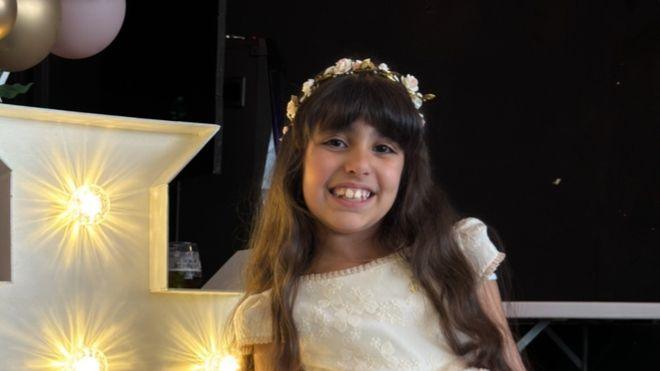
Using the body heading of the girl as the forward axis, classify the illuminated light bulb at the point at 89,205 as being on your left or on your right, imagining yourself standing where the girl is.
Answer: on your right

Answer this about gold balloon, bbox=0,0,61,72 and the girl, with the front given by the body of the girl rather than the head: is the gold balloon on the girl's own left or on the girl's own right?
on the girl's own right

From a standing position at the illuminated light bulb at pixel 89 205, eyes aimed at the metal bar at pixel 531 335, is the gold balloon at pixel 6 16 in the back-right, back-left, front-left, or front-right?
back-left

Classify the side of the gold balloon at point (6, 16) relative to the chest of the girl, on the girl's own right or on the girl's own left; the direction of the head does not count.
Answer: on the girl's own right

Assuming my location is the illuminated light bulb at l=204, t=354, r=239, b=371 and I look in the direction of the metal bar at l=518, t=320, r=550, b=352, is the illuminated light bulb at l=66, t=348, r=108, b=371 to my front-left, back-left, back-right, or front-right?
back-left

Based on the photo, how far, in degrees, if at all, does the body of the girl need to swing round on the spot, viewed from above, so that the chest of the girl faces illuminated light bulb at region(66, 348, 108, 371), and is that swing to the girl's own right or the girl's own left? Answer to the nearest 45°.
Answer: approximately 90° to the girl's own right

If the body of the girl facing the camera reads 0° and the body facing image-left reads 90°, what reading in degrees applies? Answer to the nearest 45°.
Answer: approximately 0°
